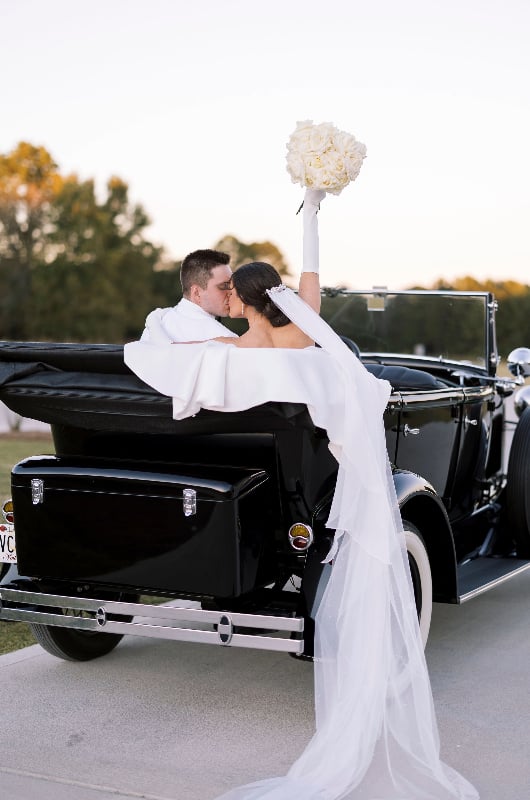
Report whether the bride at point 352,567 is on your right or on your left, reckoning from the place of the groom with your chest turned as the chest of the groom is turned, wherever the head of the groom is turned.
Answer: on your right

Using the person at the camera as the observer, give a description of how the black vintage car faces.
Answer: facing away from the viewer and to the right of the viewer

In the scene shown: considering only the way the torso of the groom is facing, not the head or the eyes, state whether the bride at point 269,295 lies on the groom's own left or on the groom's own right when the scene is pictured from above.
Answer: on the groom's own right

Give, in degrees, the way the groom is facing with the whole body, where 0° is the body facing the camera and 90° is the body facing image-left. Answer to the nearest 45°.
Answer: approximately 225°

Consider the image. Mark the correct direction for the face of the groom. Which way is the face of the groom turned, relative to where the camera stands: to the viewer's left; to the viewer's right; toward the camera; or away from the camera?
to the viewer's right
